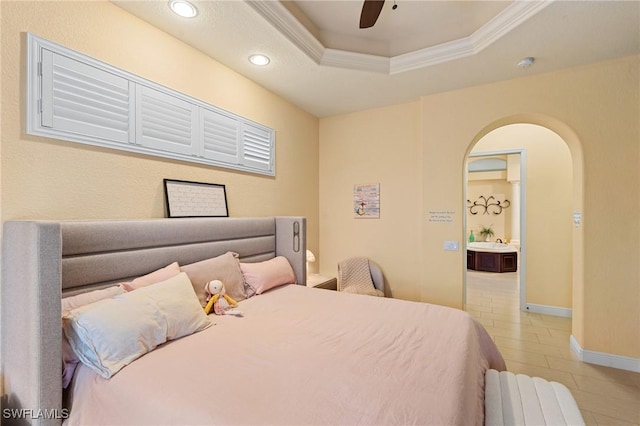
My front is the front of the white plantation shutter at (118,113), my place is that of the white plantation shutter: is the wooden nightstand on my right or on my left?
on my left

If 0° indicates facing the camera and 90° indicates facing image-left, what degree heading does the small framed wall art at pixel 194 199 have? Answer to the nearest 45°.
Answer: approximately 315°

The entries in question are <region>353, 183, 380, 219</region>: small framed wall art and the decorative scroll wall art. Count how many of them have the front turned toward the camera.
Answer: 2

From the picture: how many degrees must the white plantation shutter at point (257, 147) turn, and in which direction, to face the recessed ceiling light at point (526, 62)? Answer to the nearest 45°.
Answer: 0° — it already faces it

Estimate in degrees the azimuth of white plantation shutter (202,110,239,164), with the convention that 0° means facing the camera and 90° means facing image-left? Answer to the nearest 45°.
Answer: approximately 315°

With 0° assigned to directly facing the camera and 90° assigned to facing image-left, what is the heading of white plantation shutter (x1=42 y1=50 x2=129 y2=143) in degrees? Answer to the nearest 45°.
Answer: approximately 315°
